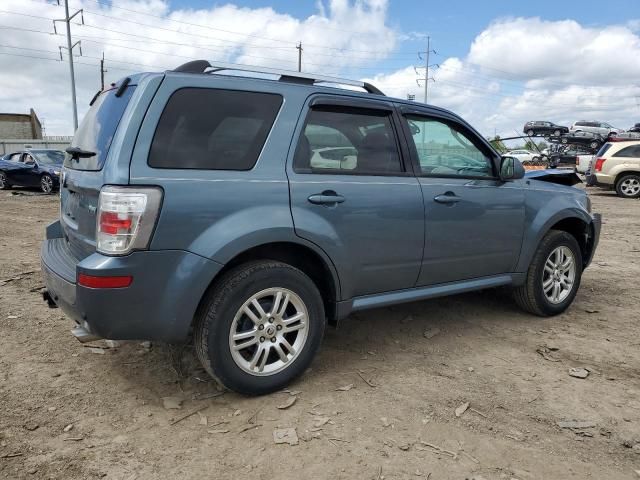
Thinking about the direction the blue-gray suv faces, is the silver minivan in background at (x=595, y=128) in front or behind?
in front

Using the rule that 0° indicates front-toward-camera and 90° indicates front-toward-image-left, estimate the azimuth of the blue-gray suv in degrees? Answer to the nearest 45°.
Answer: approximately 225°

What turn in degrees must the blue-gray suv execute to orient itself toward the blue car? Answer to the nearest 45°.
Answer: approximately 90° to its left

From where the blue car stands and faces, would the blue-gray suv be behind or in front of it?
in front

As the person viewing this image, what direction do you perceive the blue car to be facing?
facing the viewer and to the right of the viewer

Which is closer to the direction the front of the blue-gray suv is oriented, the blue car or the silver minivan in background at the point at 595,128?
the silver minivan in background

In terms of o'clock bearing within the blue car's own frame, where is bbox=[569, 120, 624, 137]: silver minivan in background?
The silver minivan in background is roughly at 10 o'clock from the blue car.

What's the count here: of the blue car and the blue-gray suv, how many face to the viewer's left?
0
